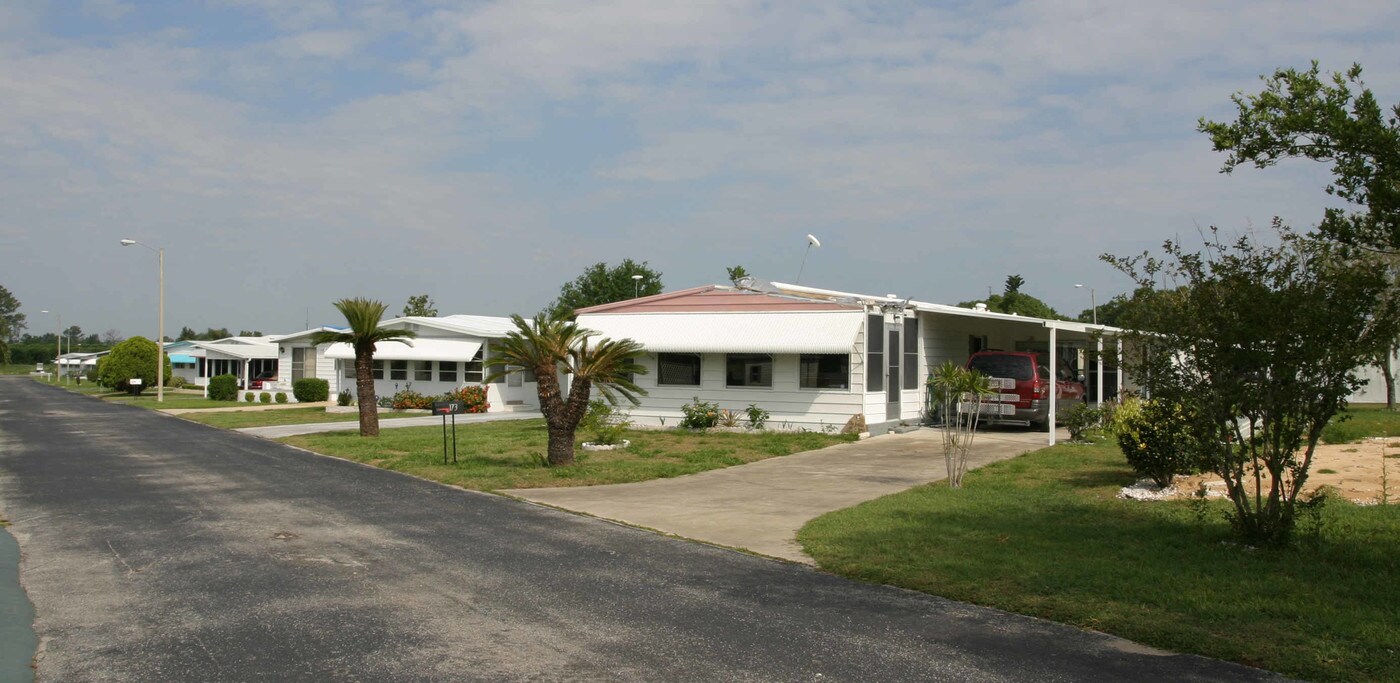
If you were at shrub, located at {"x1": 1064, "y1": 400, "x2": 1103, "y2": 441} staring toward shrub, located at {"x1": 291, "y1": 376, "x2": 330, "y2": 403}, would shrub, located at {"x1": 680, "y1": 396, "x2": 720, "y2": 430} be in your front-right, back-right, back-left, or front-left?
front-left

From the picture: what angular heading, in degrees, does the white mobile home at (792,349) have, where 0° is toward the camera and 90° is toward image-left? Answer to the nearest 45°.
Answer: approximately 45°

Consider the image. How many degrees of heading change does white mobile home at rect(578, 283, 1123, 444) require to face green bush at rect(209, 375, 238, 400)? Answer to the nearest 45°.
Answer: approximately 90° to its right

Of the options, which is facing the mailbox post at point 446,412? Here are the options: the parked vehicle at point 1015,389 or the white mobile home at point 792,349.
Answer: the white mobile home

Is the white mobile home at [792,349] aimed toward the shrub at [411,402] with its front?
no

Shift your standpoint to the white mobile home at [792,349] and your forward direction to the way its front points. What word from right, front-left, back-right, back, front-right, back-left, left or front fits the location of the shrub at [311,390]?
right

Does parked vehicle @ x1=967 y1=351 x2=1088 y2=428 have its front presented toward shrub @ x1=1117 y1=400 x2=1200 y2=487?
no

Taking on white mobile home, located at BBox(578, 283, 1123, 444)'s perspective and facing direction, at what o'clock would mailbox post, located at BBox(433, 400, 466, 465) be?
The mailbox post is roughly at 12 o'clock from the white mobile home.

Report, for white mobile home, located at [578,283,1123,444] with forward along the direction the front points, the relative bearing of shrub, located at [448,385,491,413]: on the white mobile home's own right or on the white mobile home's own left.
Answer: on the white mobile home's own right

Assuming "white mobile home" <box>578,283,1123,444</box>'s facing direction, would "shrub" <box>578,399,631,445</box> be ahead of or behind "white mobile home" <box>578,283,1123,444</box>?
ahead

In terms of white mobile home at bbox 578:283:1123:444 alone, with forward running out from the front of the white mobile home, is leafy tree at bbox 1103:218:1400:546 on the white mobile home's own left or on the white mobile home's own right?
on the white mobile home's own left

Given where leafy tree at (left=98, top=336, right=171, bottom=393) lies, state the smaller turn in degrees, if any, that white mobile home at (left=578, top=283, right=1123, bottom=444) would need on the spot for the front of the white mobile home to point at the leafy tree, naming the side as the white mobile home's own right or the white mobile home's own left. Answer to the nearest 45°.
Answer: approximately 90° to the white mobile home's own right
